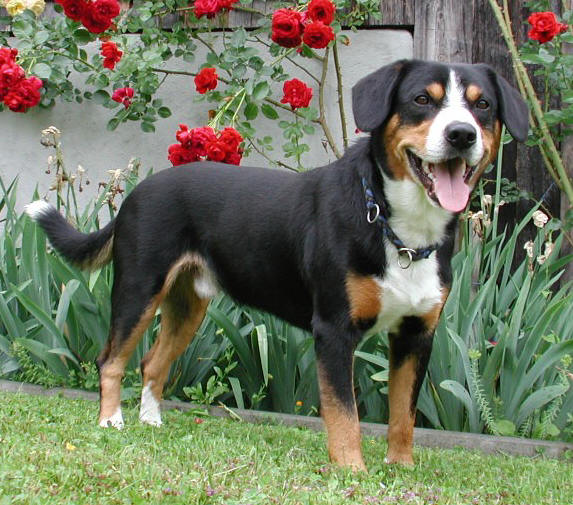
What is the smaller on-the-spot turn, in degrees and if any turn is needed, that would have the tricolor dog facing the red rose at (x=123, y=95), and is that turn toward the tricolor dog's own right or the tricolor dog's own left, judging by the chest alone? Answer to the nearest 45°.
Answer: approximately 180°

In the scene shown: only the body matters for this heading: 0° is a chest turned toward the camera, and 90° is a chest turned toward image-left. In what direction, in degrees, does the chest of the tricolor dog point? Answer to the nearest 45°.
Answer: approximately 315°

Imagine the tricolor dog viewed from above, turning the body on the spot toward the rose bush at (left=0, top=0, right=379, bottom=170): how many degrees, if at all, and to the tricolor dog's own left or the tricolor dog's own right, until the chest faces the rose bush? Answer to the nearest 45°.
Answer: approximately 135° to the tricolor dog's own left
